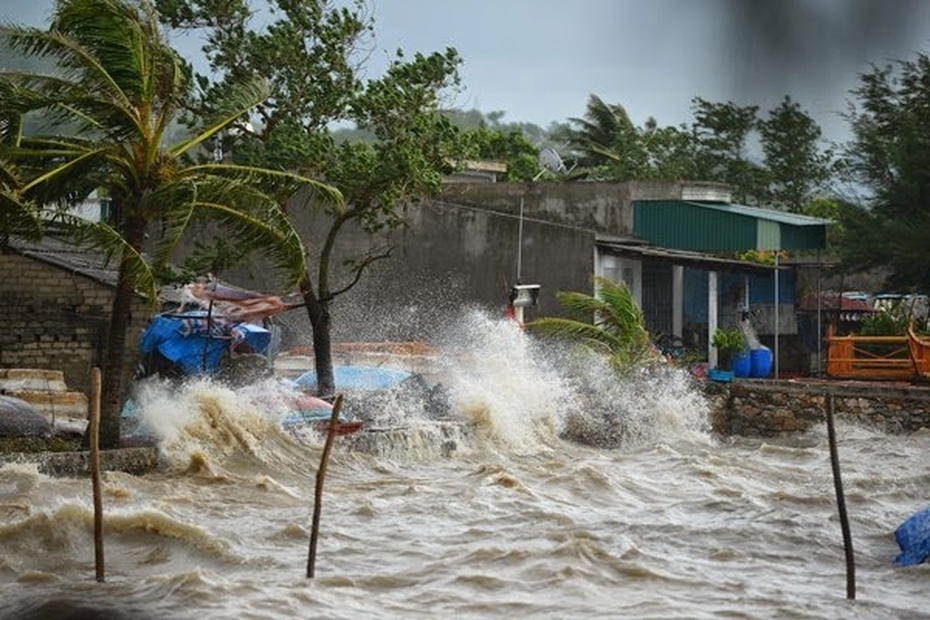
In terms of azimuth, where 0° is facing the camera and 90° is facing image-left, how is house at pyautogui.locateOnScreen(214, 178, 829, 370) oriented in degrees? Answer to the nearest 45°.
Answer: approximately 315°

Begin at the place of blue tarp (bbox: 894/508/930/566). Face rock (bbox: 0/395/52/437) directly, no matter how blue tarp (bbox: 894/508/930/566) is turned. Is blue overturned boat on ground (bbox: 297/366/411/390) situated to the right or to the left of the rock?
right

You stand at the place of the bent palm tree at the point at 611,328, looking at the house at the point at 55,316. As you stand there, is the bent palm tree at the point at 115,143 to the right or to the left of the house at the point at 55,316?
left

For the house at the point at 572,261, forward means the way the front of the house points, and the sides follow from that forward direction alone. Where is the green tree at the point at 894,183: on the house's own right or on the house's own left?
on the house's own left

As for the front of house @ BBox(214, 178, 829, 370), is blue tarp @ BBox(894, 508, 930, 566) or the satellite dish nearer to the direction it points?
the blue tarp

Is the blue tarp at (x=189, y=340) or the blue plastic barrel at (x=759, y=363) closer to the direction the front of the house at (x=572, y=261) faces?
the blue plastic barrel

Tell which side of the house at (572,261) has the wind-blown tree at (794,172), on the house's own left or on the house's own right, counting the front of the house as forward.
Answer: on the house's own left

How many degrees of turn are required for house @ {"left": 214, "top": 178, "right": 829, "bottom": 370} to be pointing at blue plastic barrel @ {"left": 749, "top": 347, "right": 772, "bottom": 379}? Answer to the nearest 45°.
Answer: approximately 45° to its left

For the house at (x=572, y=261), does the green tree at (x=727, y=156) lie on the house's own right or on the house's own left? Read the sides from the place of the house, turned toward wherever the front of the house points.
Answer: on the house's own left

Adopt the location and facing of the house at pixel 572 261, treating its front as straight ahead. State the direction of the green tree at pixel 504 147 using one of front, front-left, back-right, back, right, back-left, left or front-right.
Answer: back-left
